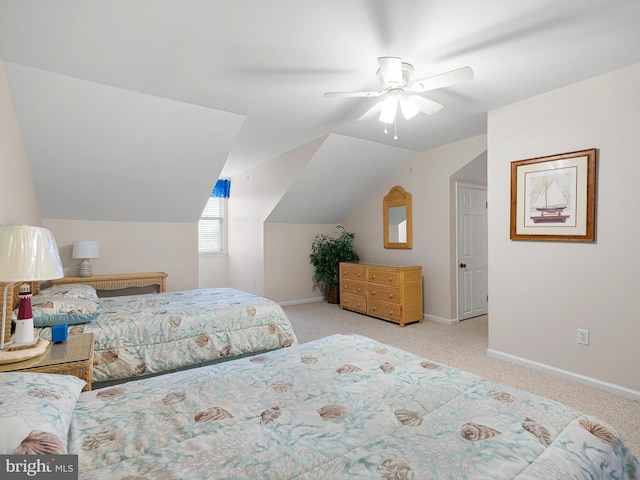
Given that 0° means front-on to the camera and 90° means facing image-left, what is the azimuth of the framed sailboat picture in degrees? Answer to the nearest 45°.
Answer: approximately 45°

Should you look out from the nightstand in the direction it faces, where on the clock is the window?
The window is roughly at 10 o'clock from the nightstand.

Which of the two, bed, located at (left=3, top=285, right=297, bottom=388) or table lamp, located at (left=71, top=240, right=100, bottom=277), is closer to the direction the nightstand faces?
the bed

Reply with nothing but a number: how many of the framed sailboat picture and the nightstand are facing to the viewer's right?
1

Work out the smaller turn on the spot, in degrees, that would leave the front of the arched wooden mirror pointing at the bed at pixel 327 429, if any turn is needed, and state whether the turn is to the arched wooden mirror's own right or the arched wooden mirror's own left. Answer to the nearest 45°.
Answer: approximately 45° to the arched wooden mirror's own left

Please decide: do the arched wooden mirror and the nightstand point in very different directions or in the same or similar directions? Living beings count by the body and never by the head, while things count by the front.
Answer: very different directions

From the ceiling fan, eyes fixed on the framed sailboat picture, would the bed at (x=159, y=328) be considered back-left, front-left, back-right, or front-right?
back-left

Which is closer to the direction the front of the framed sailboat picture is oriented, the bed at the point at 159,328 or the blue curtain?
the bed

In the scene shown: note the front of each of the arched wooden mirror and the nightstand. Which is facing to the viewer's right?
the nightstand

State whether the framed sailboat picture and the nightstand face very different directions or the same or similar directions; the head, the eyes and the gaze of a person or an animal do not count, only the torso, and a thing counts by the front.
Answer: very different directions

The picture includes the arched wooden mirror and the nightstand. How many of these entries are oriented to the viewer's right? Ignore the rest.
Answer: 1
